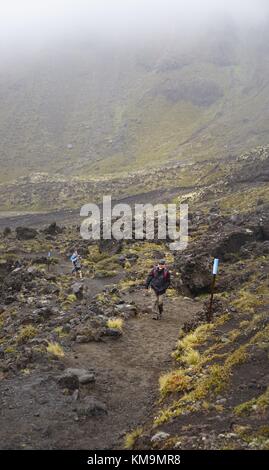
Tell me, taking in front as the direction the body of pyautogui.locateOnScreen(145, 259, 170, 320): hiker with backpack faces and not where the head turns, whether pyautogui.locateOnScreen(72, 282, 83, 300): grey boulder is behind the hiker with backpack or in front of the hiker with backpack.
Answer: behind

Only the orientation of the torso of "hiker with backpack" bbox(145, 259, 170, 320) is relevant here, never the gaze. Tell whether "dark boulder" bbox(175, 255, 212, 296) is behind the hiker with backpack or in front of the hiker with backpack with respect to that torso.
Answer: behind

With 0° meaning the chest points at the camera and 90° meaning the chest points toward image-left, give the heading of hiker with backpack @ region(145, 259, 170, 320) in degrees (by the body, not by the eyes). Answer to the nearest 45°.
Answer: approximately 0°

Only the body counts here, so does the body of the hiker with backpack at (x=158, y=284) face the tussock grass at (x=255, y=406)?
yes

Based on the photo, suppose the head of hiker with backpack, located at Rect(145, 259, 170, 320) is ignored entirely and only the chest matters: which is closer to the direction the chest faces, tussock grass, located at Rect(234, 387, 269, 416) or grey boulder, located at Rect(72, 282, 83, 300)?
the tussock grass

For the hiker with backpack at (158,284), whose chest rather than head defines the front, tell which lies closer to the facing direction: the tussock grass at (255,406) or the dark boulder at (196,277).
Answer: the tussock grass
